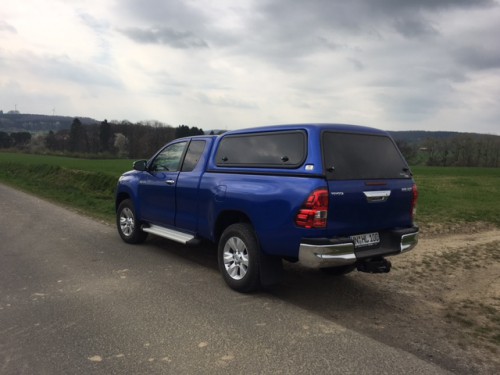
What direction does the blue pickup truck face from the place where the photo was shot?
facing away from the viewer and to the left of the viewer
